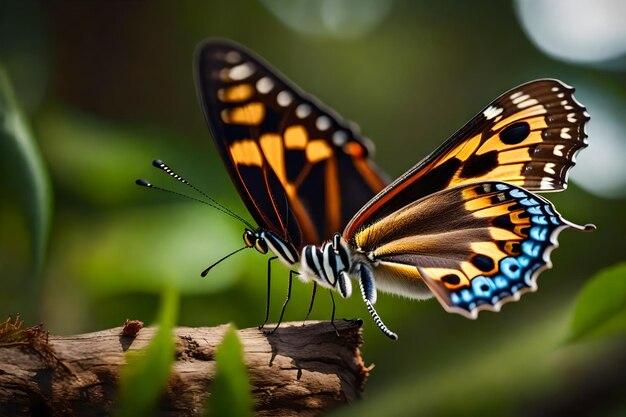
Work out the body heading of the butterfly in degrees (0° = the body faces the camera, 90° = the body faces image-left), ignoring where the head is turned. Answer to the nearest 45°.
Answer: approximately 90°

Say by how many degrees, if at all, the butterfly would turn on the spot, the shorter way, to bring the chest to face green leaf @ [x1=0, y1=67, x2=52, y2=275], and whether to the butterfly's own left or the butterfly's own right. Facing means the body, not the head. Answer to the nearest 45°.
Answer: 0° — it already faces it

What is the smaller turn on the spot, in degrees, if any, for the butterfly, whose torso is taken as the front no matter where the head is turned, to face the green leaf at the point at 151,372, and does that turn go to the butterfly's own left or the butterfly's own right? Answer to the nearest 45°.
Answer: approximately 45° to the butterfly's own left
